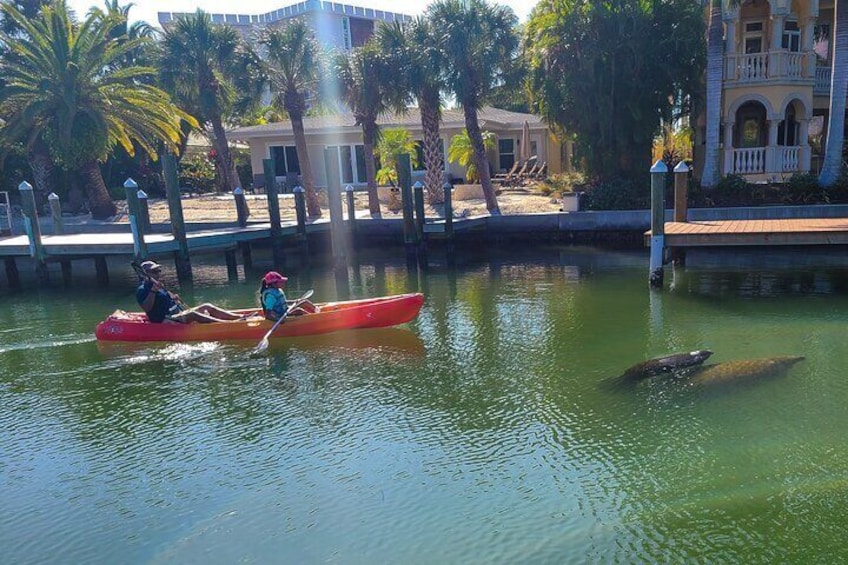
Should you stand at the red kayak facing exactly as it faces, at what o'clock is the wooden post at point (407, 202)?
The wooden post is roughly at 10 o'clock from the red kayak.

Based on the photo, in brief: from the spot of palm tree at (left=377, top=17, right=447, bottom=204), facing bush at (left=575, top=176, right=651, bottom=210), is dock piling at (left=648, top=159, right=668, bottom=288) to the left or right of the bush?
right

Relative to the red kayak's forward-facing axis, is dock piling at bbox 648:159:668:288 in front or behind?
in front

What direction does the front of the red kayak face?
to the viewer's right

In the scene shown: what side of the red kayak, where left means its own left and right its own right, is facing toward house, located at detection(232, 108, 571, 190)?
left

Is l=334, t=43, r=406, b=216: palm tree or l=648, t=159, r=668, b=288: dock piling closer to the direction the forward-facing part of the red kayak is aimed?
the dock piling

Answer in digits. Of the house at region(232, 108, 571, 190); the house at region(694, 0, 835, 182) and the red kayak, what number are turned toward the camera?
2

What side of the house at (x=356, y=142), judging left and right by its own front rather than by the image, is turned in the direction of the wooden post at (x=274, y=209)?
front

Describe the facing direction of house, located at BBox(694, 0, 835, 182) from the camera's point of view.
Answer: facing the viewer

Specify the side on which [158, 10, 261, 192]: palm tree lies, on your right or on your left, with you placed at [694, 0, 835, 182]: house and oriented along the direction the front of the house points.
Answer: on your right

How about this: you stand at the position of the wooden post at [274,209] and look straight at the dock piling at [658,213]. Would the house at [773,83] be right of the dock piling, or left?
left

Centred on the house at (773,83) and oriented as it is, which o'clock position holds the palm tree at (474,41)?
The palm tree is roughly at 2 o'clock from the house.

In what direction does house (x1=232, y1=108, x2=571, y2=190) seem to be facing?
toward the camera

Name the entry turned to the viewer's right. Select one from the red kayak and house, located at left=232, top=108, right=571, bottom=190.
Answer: the red kayak

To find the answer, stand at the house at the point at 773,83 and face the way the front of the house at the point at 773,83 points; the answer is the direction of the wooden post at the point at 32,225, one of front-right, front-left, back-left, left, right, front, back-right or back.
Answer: front-right
